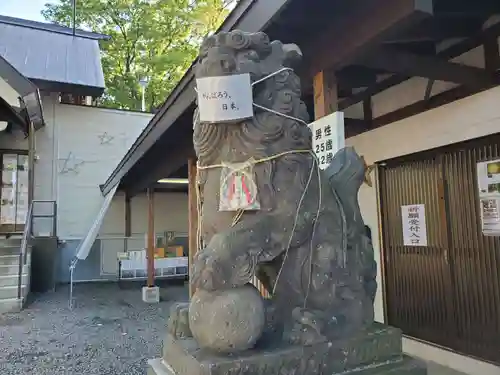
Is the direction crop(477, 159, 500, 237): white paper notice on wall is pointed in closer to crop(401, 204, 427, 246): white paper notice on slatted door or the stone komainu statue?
the stone komainu statue

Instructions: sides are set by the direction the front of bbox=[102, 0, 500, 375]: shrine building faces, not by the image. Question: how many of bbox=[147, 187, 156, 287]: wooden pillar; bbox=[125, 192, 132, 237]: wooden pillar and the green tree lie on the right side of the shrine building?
3

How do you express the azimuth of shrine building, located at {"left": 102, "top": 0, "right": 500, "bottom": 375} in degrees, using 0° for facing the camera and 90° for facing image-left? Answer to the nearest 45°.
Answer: approximately 45°

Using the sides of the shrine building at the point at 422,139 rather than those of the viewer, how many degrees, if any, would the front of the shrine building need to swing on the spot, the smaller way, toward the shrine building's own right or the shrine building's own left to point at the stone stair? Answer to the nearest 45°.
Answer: approximately 90° to the shrine building's own right

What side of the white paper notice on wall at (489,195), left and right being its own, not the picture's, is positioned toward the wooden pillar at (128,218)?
right

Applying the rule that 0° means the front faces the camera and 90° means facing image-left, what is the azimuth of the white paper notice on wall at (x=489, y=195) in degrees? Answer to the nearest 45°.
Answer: approximately 45°

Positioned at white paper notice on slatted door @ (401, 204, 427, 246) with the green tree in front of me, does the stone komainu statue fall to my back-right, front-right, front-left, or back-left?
back-left

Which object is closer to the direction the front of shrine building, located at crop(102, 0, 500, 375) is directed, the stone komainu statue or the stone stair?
the stone komainu statue

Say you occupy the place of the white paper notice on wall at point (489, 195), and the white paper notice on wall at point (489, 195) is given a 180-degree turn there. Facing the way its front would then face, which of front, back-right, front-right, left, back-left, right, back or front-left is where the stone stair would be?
back-left

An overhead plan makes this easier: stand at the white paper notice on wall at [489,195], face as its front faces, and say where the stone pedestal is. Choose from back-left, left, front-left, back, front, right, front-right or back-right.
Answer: front-left

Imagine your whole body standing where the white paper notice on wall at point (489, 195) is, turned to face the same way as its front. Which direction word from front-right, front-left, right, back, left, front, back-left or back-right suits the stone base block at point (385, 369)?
front-left

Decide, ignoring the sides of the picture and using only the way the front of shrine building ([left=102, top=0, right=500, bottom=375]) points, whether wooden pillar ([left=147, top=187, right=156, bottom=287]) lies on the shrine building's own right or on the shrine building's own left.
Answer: on the shrine building's own right

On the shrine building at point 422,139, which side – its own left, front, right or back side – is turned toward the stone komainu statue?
front
